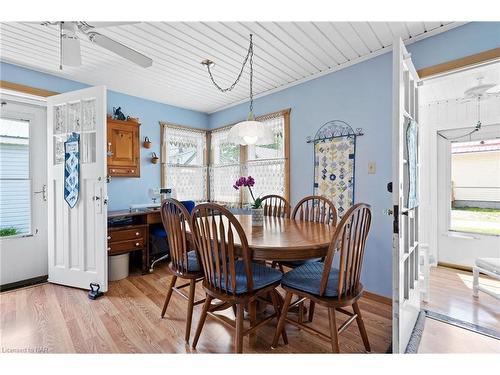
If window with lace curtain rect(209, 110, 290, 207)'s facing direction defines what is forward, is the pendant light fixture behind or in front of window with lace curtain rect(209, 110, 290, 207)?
in front

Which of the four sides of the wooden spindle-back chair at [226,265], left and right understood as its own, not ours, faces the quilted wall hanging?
front

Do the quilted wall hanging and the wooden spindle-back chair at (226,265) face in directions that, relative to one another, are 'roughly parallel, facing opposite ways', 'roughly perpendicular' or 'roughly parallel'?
roughly parallel, facing opposite ways

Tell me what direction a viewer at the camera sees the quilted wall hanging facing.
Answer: facing the viewer and to the left of the viewer

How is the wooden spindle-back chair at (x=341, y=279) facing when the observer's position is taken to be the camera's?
facing away from the viewer and to the left of the viewer

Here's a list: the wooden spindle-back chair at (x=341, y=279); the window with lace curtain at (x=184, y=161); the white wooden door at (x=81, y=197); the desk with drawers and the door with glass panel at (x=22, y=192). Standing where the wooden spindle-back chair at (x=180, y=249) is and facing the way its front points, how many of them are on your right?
1

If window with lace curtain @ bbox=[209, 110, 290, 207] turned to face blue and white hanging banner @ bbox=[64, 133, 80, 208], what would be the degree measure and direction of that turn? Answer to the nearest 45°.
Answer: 0° — it already faces it

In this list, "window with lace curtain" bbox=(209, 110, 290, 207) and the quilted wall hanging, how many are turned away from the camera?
0

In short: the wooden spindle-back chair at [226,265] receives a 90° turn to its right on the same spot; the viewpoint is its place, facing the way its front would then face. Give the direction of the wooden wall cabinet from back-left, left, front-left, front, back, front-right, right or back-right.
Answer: back

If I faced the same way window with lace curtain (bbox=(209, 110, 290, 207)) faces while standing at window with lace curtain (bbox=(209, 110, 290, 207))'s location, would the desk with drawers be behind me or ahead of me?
ahead

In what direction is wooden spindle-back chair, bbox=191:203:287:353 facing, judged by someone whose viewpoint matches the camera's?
facing away from the viewer and to the right of the viewer
